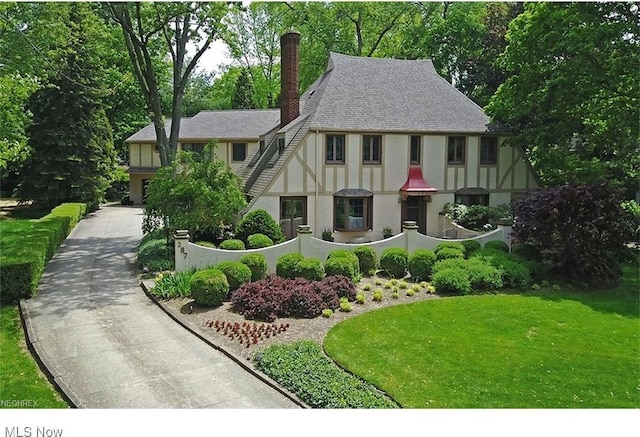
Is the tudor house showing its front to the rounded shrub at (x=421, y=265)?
yes

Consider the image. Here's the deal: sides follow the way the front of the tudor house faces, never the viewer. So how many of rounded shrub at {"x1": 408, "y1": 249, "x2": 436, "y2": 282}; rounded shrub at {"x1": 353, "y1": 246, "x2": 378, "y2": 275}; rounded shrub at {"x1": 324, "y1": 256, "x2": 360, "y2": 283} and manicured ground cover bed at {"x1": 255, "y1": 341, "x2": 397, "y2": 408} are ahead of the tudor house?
4

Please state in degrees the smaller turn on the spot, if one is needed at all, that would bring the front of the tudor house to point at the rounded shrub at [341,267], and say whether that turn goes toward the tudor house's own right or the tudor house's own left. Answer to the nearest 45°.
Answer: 0° — it already faces it

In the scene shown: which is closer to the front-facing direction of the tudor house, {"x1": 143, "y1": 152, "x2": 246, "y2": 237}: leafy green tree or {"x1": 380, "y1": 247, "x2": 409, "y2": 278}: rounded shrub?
the rounded shrub

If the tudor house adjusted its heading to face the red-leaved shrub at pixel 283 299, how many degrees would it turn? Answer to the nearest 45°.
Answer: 0° — it already faces it

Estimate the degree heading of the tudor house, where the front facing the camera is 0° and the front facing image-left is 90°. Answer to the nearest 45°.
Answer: approximately 0°

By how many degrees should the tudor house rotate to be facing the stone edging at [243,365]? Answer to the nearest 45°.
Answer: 0° — it already faces it

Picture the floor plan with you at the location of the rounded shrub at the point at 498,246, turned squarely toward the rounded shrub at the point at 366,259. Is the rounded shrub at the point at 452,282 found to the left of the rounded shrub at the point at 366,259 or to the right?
left

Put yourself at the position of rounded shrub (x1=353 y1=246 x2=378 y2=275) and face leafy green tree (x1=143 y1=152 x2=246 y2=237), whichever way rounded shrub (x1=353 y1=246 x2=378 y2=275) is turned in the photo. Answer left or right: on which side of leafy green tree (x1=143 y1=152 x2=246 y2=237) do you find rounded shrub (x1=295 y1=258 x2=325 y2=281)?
left

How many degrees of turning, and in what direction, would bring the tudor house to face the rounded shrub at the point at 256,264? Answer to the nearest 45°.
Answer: approximately 45° to its right

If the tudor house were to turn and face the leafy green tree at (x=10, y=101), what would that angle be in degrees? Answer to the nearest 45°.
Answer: approximately 45° to its right
